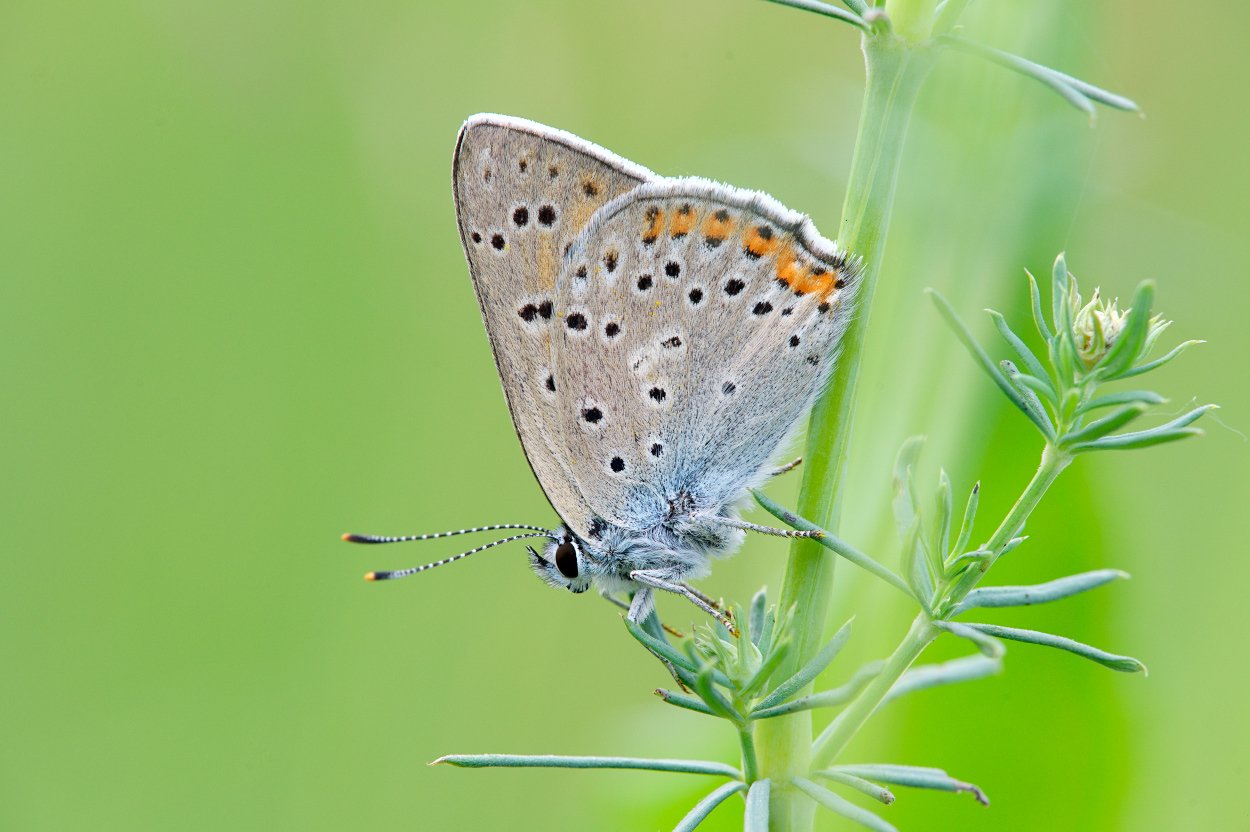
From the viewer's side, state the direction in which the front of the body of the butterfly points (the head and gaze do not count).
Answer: to the viewer's left
